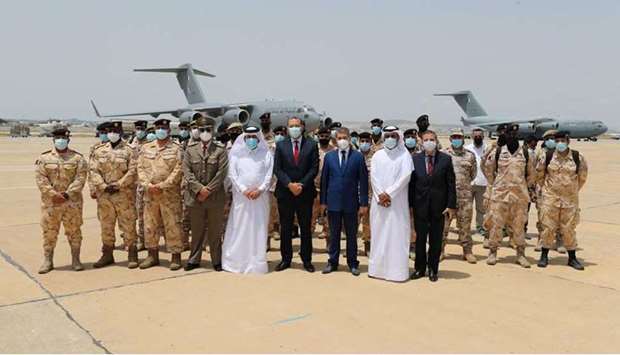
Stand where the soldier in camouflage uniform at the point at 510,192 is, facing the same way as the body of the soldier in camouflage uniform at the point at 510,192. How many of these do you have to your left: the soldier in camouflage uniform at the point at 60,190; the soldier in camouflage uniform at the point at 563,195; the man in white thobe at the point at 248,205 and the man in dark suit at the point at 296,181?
1

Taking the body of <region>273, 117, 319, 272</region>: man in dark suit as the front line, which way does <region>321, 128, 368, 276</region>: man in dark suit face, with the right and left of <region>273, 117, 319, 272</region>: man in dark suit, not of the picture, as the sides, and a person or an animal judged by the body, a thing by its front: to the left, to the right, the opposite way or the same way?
the same way

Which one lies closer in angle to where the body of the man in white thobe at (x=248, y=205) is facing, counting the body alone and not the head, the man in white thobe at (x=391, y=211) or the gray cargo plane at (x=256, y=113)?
the man in white thobe

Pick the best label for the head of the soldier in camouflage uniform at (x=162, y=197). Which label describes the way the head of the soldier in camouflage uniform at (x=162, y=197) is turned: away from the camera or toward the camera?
toward the camera

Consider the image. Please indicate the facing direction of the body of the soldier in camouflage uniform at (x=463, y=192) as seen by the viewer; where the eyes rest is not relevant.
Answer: toward the camera

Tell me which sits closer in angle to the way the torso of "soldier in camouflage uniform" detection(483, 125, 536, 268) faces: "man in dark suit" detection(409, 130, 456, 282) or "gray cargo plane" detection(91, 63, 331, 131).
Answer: the man in dark suit

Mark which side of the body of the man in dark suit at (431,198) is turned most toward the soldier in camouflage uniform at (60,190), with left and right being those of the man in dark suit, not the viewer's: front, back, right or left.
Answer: right

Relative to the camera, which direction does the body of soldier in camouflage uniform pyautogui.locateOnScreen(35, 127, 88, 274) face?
toward the camera

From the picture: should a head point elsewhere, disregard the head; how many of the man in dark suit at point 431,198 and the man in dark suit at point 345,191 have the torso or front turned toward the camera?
2

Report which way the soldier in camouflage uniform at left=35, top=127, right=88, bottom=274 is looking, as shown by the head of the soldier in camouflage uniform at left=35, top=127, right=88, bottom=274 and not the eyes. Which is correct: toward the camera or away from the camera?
toward the camera

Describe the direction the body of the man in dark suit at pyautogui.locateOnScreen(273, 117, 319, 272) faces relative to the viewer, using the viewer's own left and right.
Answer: facing the viewer

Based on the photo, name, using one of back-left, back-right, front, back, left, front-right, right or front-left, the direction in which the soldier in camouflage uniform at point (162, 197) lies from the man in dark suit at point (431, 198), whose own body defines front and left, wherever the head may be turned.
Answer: right

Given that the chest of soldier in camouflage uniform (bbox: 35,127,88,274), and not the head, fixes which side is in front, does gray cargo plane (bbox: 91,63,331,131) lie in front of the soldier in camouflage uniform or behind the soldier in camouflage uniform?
behind

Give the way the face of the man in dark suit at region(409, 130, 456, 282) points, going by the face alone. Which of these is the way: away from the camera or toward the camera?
toward the camera

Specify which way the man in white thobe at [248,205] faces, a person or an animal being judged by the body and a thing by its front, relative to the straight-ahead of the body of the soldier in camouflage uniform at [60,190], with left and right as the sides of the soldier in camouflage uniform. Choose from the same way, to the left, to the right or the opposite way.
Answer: the same way

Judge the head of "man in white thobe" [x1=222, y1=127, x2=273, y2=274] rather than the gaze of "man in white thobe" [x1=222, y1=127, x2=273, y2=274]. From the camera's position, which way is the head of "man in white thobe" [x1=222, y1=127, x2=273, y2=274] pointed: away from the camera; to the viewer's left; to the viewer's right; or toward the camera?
toward the camera

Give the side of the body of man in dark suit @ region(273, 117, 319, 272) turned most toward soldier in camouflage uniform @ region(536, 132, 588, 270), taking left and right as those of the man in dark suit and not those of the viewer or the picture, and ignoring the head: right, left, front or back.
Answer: left
